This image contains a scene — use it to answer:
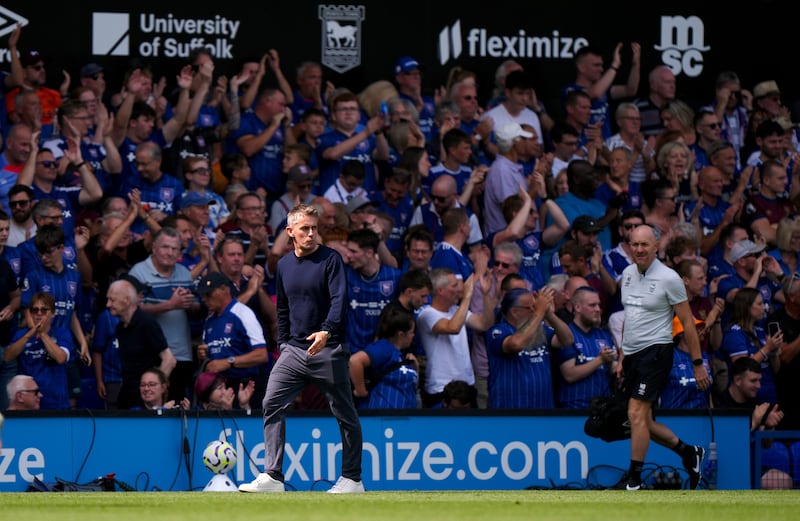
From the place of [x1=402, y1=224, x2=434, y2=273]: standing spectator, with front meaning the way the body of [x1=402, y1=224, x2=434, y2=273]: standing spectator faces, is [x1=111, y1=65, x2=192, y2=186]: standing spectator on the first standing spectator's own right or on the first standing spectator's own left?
on the first standing spectator's own right

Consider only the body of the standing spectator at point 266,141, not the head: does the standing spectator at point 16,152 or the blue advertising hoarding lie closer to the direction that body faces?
the blue advertising hoarding

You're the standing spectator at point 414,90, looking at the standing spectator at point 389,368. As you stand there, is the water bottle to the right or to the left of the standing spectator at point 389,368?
left

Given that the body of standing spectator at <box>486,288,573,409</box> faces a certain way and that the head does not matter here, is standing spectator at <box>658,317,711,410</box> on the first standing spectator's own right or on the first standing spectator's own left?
on the first standing spectator's own left

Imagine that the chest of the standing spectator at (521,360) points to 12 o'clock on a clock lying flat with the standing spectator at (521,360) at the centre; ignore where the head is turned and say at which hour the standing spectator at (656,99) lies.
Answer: the standing spectator at (656,99) is roughly at 8 o'clock from the standing spectator at (521,360).

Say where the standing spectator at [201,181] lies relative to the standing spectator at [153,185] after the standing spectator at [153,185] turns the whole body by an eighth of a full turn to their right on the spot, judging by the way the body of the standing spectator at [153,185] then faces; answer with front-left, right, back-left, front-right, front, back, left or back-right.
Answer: back

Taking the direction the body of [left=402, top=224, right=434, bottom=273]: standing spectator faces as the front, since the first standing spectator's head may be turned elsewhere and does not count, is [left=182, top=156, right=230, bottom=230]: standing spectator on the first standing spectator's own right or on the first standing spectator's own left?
on the first standing spectator's own right

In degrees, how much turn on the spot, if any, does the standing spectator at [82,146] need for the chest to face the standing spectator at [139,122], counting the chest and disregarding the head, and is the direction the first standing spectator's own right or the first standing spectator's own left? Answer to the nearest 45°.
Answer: approximately 90° to the first standing spectator's own left

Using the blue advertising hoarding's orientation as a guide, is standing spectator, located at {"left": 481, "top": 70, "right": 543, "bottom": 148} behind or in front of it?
behind

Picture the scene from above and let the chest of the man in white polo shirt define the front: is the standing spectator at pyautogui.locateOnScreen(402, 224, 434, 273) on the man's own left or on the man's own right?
on the man's own right

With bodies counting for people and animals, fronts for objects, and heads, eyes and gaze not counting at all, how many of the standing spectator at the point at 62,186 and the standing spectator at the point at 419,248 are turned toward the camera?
2
